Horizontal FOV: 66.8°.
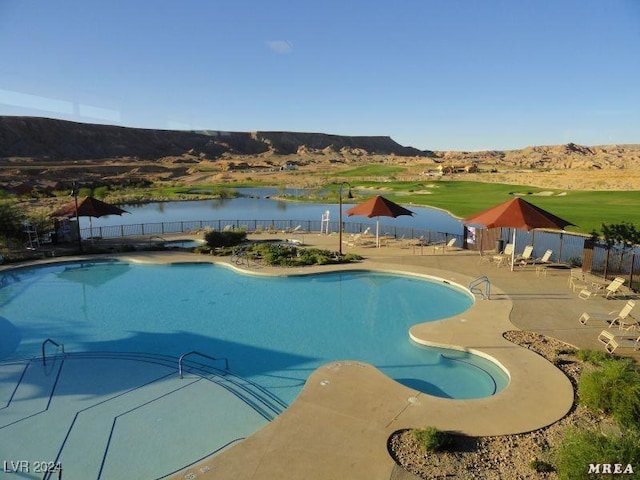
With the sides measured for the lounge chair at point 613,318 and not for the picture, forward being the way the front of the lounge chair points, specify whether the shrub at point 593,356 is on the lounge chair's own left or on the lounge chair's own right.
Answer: on the lounge chair's own left

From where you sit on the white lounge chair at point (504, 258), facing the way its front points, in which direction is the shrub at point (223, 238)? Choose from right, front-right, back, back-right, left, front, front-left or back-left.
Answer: front-right

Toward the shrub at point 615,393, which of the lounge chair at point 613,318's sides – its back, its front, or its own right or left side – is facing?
left

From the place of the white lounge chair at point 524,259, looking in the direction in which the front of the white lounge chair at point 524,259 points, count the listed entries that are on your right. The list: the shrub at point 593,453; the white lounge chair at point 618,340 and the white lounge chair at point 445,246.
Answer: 1

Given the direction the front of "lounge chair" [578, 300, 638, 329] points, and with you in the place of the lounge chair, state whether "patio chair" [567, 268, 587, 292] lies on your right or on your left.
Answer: on your right

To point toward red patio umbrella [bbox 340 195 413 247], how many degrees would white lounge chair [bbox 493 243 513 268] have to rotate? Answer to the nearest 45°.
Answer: approximately 45° to its right

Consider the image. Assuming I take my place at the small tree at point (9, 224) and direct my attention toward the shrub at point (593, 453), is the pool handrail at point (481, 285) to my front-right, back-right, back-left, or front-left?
front-left

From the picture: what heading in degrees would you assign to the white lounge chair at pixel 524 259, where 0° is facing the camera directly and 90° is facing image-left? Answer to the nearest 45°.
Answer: approximately 45°

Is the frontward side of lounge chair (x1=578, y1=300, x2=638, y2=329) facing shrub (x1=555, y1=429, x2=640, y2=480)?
no

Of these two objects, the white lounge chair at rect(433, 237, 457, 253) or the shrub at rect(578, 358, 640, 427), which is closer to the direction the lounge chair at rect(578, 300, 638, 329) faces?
the white lounge chair

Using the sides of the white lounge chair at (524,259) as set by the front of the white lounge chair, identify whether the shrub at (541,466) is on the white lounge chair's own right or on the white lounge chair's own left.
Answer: on the white lounge chair's own left

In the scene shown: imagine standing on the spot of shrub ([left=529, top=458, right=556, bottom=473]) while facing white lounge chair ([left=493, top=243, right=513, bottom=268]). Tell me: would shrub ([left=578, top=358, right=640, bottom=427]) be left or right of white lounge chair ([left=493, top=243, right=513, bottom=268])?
right

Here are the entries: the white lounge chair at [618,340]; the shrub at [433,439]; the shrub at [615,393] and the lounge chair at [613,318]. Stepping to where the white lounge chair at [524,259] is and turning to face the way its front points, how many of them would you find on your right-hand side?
0

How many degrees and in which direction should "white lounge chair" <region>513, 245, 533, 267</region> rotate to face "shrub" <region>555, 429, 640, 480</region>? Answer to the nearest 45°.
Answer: approximately 45° to its left

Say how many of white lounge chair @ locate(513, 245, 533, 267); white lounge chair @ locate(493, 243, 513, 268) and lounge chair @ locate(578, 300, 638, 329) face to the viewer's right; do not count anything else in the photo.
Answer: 0

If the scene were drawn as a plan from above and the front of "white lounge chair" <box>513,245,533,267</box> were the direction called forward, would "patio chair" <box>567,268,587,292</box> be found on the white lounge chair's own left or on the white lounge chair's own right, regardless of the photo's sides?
on the white lounge chair's own left

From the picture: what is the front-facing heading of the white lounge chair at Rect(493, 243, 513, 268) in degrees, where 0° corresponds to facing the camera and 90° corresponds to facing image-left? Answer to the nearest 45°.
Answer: approximately 45°

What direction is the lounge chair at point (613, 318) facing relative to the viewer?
to the viewer's left

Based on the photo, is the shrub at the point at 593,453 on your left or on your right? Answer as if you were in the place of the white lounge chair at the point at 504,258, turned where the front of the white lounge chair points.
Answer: on your left

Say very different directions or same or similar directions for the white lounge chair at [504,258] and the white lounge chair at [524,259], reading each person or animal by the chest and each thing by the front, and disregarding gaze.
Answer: same or similar directions

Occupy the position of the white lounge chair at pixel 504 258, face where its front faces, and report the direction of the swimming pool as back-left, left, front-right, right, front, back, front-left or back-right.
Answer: front
